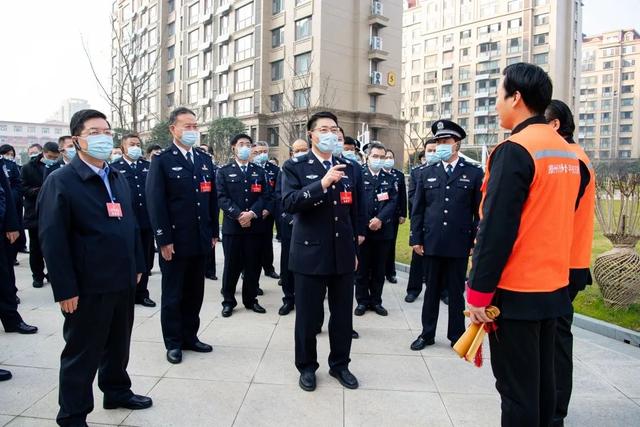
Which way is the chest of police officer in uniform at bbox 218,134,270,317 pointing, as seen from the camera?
toward the camera

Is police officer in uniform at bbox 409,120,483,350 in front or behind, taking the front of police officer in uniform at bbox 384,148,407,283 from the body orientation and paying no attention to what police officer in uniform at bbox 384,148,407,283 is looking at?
in front

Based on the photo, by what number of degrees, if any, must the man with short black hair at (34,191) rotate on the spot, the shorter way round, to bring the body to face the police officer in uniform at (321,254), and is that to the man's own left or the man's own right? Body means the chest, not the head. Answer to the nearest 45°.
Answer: approximately 45° to the man's own right

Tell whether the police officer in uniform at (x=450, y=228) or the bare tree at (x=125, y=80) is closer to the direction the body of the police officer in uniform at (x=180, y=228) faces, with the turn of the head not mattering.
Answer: the police officer in uniform

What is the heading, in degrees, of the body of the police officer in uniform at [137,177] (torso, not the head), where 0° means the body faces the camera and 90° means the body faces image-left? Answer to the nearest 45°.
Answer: approximately 315°

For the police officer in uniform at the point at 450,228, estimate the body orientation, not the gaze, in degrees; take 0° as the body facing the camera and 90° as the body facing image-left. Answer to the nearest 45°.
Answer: approximately 0°

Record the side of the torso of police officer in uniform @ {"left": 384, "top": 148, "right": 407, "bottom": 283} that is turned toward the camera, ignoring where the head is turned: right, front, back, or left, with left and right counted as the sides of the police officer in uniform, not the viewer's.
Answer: front

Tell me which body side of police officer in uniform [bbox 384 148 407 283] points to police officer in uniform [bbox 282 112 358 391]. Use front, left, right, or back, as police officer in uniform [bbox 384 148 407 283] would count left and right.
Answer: front

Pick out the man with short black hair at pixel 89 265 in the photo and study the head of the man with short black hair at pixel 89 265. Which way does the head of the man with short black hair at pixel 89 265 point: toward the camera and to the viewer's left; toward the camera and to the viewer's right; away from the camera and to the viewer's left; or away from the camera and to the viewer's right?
toward the camera and to the viewer's right

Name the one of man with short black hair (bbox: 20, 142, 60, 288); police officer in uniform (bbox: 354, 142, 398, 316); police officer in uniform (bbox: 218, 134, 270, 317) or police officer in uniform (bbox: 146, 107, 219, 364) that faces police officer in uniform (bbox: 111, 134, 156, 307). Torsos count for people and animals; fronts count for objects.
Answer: the man with short black hair

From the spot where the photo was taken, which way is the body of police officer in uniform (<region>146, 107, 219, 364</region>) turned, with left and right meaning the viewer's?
facing the viewer and to the right of the viewer

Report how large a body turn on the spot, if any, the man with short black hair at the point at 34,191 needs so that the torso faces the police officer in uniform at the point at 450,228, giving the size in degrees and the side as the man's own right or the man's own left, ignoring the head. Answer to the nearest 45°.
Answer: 0° — they already face them

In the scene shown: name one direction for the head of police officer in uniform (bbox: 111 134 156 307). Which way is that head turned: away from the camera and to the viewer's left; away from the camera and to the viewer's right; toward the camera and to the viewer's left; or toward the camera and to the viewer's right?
toward the camera and to the viewer's right

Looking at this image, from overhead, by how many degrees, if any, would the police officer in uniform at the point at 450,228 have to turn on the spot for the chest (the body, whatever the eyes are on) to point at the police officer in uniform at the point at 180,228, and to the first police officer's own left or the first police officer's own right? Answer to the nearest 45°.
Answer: approximately 90° to the first police officer's own right

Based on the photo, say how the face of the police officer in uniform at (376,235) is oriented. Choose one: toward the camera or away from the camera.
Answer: toward the camera
